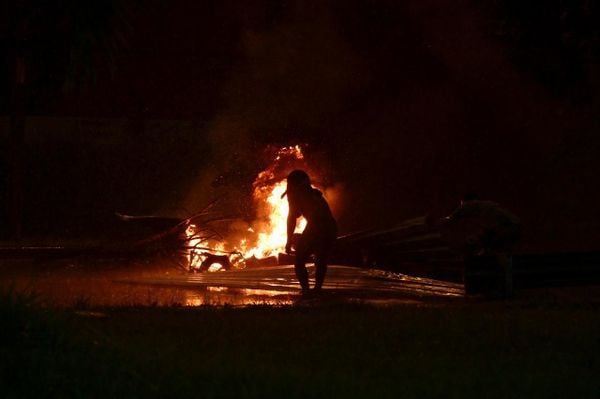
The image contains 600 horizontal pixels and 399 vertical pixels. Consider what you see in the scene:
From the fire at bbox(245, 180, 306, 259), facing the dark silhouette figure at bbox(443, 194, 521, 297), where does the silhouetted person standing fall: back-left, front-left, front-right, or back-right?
front-right

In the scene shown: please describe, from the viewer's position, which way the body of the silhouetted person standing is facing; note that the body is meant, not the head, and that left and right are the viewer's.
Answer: facing to the left of the viewer

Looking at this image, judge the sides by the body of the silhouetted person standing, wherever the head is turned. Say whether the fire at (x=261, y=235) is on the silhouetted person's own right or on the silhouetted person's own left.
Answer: on the silhouetted person's own right

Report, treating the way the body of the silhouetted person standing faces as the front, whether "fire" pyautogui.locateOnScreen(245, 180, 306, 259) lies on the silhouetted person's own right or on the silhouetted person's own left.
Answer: on the silhouetted person's own right

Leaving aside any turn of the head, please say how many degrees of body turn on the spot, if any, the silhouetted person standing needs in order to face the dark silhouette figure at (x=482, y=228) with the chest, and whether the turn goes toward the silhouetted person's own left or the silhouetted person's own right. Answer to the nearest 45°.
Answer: approximately 180°
